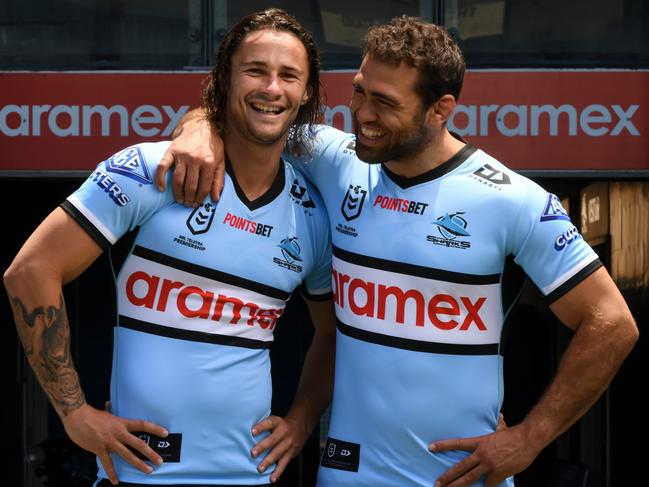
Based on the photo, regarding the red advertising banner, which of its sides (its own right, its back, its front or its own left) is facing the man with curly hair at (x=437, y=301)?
front

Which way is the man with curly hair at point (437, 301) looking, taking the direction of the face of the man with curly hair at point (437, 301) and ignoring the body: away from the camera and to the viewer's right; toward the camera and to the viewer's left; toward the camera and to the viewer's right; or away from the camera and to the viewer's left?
toward the camera and to the viewer's left

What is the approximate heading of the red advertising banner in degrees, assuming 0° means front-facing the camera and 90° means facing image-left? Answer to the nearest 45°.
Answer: approximately 0°
